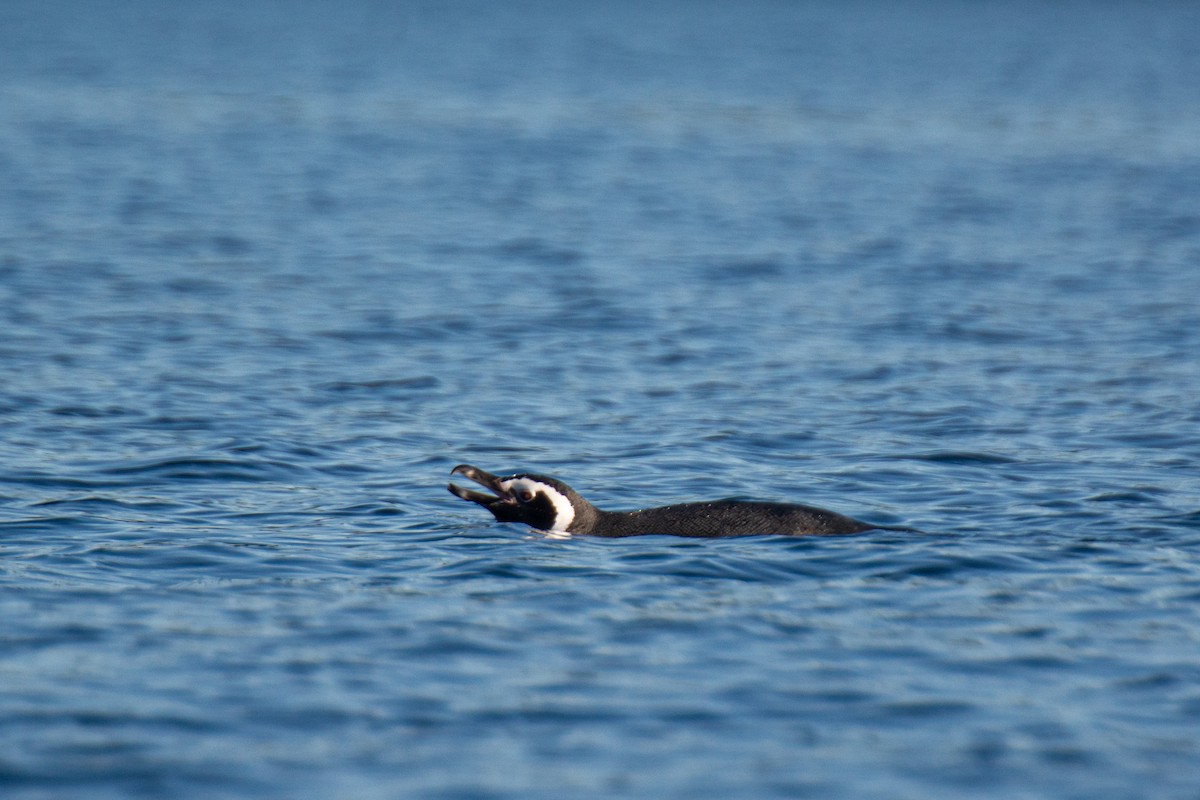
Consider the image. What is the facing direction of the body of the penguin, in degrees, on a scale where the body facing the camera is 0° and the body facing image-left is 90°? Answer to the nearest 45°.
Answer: approximately 90°
